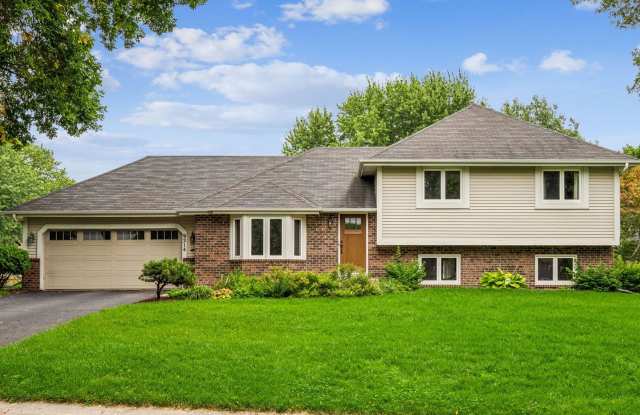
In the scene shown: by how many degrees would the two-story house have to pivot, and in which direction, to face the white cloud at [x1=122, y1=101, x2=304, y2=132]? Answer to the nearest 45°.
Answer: approximately 135° to its right

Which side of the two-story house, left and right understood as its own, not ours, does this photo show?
front

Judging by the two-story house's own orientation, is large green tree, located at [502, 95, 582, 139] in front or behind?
behind

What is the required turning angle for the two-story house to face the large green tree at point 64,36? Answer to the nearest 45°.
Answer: approximately 45° to its right

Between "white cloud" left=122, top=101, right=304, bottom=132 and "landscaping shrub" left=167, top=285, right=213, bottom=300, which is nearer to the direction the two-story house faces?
the landscaping shrub

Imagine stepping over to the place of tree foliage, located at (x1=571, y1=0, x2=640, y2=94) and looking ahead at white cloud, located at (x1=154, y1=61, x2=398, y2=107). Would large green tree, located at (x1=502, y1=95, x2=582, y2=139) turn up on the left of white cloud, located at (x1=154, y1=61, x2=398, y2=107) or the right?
right
